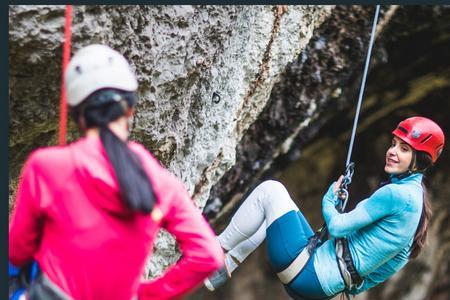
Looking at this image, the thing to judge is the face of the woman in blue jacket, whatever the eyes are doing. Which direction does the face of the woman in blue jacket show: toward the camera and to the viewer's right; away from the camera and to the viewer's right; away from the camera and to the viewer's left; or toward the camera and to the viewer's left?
toward the camera and to the viewer's left

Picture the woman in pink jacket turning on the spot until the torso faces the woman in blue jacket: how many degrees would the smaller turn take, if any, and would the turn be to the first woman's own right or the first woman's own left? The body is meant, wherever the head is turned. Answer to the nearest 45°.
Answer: approximately 45° to the first woman's own right

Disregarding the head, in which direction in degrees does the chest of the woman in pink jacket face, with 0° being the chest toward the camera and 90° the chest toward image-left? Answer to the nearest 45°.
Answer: approximately 180°
